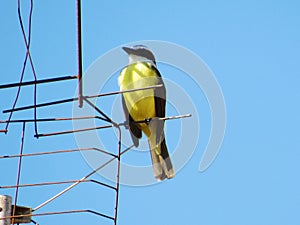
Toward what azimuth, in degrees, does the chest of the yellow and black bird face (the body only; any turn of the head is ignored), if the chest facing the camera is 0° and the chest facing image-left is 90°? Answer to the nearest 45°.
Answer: approximately 45°
